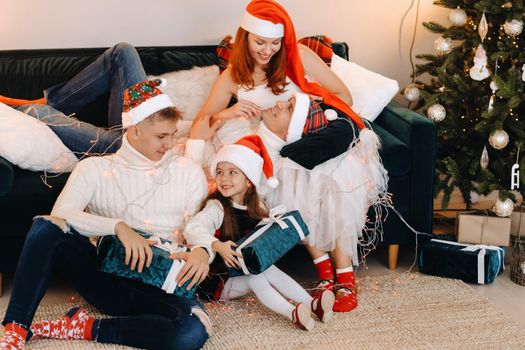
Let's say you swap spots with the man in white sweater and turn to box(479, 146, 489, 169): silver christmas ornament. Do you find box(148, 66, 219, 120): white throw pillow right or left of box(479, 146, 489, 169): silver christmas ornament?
left

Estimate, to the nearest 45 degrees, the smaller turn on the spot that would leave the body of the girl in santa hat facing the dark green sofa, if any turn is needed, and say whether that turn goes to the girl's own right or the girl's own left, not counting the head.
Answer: approximately 180°

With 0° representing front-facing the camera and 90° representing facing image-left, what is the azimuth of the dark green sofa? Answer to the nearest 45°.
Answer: approximately 0°

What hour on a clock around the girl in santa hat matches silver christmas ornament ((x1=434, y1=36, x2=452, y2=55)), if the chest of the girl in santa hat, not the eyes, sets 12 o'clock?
The silver christmas ornament is roughly at 9 o'clock from the girl in santa hat.

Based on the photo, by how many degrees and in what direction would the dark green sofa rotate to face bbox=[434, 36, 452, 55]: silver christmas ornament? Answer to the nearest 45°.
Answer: approximately 90° to its left

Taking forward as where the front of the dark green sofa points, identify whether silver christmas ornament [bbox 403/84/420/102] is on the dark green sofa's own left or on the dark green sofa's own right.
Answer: on the dark green sofa's own left

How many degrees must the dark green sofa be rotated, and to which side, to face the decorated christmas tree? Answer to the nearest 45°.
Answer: approximately 90° to its left

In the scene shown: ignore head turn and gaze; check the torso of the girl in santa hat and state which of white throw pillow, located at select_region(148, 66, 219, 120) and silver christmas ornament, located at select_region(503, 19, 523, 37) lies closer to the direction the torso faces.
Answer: the silver christmas ornament

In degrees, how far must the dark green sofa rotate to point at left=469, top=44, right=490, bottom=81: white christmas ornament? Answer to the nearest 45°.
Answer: approximately 90° to its left
